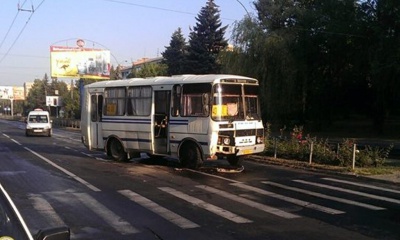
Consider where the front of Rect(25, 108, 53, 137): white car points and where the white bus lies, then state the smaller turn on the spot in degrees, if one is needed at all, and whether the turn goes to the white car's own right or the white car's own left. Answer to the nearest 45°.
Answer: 0° — it already faces it

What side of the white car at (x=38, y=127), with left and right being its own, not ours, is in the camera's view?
front

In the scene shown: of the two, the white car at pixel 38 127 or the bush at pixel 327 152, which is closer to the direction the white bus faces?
the bush

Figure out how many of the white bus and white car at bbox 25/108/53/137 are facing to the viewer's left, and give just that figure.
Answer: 0

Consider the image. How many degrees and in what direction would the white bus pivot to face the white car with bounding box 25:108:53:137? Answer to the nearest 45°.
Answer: approximately 180°
